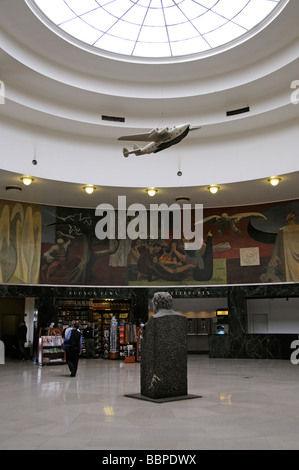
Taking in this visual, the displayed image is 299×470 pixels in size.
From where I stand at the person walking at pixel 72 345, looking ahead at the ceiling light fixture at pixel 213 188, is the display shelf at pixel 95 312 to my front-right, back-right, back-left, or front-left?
front-left

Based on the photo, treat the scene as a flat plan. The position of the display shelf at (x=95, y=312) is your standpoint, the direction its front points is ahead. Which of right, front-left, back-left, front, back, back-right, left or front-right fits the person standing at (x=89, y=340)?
front

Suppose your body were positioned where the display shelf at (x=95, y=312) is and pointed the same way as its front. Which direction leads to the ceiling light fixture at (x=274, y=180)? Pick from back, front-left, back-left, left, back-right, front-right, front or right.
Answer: front-left

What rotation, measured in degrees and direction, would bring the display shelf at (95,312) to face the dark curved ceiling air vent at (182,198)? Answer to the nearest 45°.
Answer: approximately 45° to its left

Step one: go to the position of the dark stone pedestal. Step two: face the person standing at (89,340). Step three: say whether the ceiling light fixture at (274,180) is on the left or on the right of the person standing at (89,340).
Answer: right

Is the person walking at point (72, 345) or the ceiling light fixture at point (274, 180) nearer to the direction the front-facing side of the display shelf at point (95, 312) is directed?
the person walking

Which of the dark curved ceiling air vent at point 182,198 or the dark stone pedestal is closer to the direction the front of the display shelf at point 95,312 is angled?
the dark stone pedestal

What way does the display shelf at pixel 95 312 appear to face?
toward the camera

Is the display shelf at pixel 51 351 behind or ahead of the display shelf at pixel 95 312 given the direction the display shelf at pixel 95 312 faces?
ahead

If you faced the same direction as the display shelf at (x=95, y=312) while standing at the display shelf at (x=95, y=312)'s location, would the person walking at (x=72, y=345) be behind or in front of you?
in front

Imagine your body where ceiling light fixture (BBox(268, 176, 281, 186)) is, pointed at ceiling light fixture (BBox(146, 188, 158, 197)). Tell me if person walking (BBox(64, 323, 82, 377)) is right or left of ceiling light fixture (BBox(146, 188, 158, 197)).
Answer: left

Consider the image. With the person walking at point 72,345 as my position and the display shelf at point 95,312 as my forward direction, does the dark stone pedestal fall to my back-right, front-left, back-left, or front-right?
back-right
